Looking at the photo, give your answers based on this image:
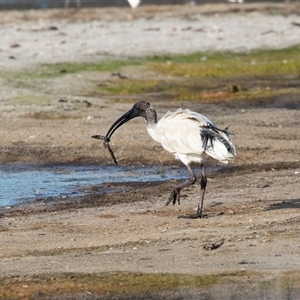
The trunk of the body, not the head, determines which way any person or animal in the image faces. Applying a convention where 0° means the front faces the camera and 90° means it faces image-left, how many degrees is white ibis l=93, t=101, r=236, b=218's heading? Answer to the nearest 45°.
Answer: approximately 90°

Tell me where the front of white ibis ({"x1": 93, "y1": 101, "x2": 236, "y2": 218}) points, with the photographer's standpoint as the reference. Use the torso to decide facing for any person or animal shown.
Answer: facing to the left of the viewer
